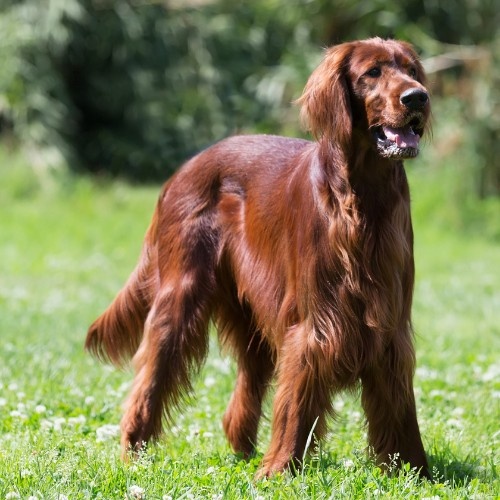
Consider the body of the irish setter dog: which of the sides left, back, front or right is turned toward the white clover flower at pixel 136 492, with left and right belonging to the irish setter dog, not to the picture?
right

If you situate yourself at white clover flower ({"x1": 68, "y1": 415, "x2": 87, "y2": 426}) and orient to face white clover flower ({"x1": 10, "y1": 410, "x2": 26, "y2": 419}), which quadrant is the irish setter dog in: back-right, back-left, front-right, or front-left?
back-left

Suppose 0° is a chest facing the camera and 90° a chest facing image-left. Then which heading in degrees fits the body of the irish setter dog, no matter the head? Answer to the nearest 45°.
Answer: approximately 315°

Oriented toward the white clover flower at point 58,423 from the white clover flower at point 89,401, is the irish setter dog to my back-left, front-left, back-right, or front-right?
front-left

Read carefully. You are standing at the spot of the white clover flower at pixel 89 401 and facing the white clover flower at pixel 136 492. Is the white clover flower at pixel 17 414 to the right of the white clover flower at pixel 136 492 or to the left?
right

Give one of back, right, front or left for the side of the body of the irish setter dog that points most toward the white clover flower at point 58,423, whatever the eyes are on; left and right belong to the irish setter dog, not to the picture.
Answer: back

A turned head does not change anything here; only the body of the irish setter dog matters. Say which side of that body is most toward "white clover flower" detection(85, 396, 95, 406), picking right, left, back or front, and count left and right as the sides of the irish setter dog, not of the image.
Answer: back
